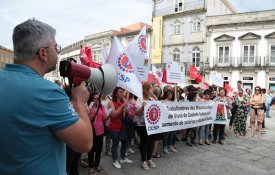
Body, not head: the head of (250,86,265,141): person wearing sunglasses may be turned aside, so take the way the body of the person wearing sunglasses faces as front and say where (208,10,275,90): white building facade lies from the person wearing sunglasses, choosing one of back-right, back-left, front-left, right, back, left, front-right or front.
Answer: back

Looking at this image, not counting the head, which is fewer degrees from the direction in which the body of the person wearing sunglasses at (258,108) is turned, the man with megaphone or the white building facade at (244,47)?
the man with megaphone

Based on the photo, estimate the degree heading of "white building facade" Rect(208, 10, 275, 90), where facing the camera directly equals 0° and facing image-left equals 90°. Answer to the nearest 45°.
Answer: approximately 0°

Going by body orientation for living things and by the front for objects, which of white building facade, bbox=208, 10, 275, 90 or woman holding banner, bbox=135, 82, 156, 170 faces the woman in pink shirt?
the white building facade

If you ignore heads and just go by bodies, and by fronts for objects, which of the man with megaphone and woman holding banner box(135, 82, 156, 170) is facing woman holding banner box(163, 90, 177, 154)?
the man with megaphone

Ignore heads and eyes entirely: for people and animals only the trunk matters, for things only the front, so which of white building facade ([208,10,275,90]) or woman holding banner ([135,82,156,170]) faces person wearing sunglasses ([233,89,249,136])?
the white building facade
